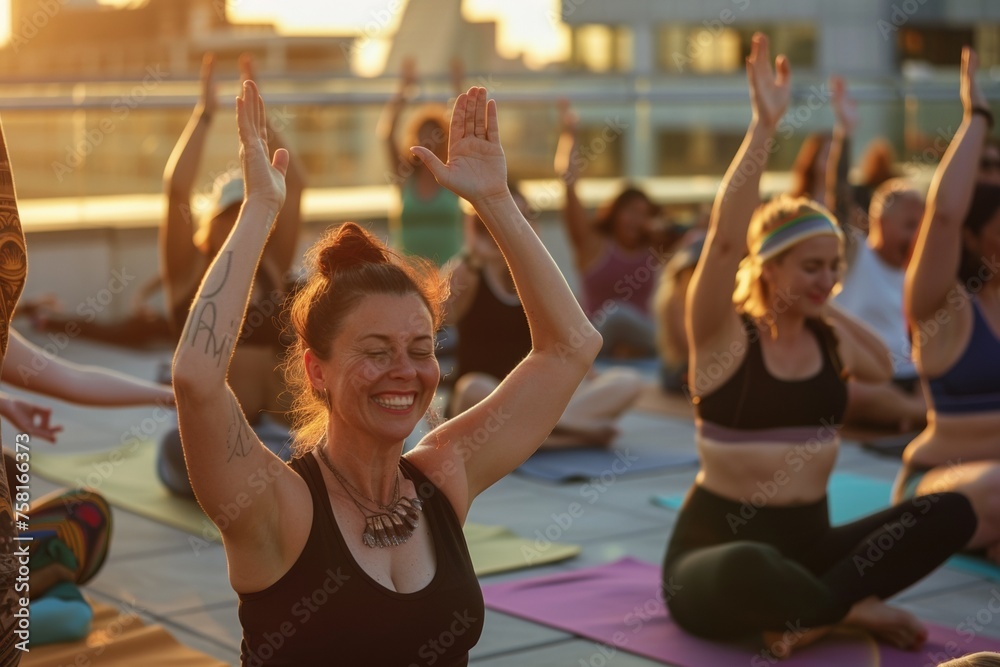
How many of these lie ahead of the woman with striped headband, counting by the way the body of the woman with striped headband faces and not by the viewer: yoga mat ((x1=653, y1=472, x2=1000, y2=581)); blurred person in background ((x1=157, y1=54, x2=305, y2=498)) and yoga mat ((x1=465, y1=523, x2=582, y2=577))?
0

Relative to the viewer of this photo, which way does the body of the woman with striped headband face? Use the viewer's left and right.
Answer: facing the viewer and to the right of the viewer

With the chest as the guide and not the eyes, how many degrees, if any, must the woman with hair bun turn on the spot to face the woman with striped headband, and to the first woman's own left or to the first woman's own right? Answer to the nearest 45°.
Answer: approximately 90° to the first woman's own left

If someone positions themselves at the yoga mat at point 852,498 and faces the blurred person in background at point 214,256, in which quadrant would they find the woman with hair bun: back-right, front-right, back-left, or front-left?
front-left

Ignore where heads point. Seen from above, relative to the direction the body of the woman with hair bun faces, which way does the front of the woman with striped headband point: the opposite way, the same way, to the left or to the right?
the same way

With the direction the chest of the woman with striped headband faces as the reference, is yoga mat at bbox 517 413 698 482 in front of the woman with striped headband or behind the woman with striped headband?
behind

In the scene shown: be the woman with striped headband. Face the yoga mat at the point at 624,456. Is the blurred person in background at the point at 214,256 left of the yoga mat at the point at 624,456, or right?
left

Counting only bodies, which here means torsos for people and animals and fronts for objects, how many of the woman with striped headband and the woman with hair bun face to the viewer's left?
0

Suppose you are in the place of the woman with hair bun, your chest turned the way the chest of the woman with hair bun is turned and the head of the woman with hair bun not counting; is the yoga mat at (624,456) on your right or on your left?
on your left

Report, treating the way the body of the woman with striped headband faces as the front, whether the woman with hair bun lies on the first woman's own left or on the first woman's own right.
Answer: on the first woman's own right

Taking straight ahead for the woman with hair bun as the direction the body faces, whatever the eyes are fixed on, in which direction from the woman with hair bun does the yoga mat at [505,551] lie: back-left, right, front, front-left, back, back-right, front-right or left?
back-left
